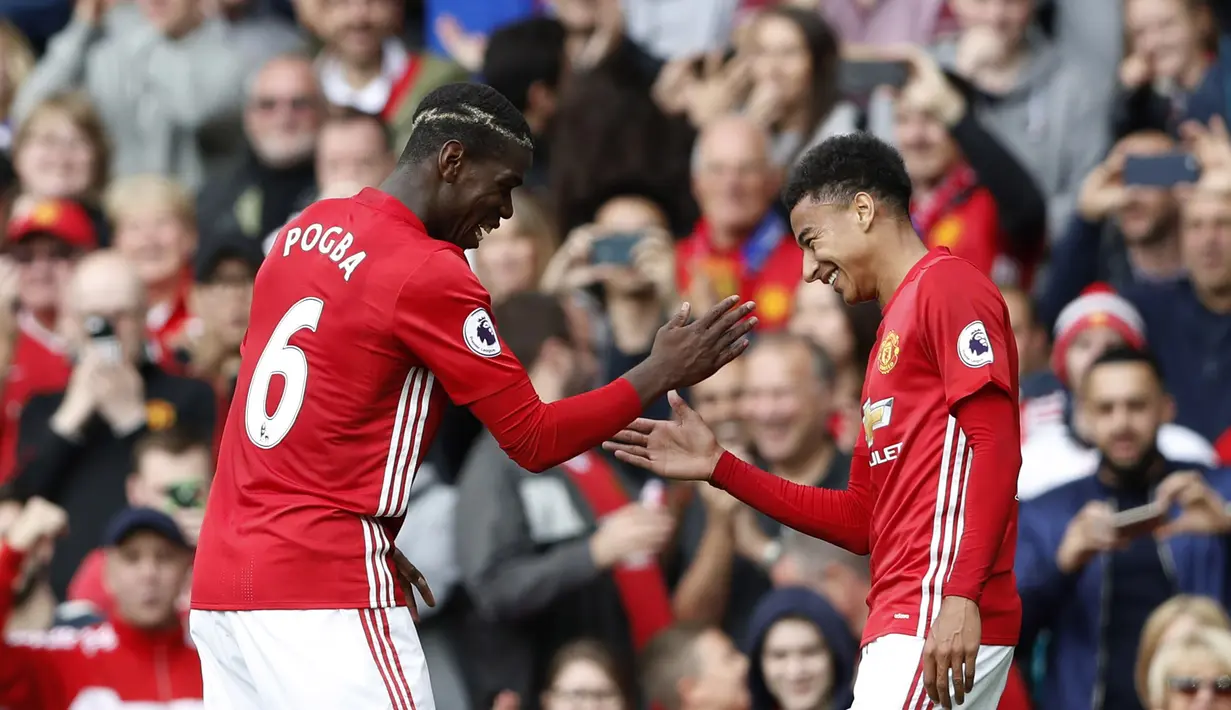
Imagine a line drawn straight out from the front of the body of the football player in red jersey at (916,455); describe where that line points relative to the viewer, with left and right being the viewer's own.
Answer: facing to the left of the viewer

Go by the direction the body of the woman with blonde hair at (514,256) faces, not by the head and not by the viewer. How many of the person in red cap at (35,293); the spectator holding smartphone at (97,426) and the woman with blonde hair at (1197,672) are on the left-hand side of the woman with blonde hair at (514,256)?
1

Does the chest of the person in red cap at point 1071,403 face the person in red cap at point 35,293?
no

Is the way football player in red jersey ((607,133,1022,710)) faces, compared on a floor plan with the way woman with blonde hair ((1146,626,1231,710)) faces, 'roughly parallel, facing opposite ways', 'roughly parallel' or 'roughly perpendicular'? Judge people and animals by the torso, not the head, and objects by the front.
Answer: roughly perpendicular

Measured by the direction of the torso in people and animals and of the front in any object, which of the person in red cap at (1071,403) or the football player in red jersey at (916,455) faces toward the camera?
the person in red cap

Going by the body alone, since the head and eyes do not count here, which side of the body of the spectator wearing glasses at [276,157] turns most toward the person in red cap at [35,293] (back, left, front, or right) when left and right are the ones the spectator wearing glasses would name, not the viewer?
right

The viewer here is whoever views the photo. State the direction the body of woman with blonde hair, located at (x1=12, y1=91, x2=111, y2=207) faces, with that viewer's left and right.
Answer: facing the viewer

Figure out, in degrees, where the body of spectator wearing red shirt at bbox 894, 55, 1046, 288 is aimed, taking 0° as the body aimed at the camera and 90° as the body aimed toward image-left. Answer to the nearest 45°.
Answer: approximately 45°

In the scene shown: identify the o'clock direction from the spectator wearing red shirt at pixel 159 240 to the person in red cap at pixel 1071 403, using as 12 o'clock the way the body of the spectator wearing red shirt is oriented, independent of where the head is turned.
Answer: The person in red cap is roughly at 10 o'clock from the spectator wearing red shirt.

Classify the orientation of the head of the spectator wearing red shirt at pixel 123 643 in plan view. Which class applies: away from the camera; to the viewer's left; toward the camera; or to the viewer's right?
toward the camera

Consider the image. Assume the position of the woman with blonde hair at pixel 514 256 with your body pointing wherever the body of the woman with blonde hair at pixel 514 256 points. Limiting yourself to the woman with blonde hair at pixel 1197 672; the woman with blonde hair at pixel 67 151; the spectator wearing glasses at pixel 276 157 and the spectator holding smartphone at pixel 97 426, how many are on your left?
1

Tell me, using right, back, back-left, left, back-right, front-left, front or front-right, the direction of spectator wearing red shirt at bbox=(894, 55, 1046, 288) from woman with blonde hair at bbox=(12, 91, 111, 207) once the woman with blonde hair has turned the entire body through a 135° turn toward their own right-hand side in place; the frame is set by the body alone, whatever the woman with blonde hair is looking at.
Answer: back

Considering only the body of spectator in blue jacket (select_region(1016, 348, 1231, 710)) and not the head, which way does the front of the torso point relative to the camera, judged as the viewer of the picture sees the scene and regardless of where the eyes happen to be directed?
toward the camera

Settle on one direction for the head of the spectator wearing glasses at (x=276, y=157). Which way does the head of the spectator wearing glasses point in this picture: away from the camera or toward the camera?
toward the camera

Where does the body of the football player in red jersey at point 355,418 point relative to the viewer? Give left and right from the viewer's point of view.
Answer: facing away from the viewer and to the right of the viewer

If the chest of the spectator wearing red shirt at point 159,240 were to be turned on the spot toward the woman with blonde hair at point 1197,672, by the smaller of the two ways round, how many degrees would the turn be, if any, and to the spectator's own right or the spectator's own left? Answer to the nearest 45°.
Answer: approximately 45° to the spectator's own left

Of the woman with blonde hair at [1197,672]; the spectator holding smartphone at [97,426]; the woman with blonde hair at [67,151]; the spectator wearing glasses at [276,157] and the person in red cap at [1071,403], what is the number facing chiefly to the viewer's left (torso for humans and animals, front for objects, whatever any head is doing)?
0

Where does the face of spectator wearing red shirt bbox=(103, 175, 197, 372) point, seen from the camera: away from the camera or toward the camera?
toward the camera

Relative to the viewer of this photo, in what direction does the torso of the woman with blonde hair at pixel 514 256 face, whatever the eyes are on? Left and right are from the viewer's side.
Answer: facing the viewer and to the left of the viewer

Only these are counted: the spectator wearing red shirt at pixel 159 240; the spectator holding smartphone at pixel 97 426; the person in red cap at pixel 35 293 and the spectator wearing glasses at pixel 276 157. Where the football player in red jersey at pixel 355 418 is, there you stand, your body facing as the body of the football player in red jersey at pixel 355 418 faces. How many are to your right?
0
